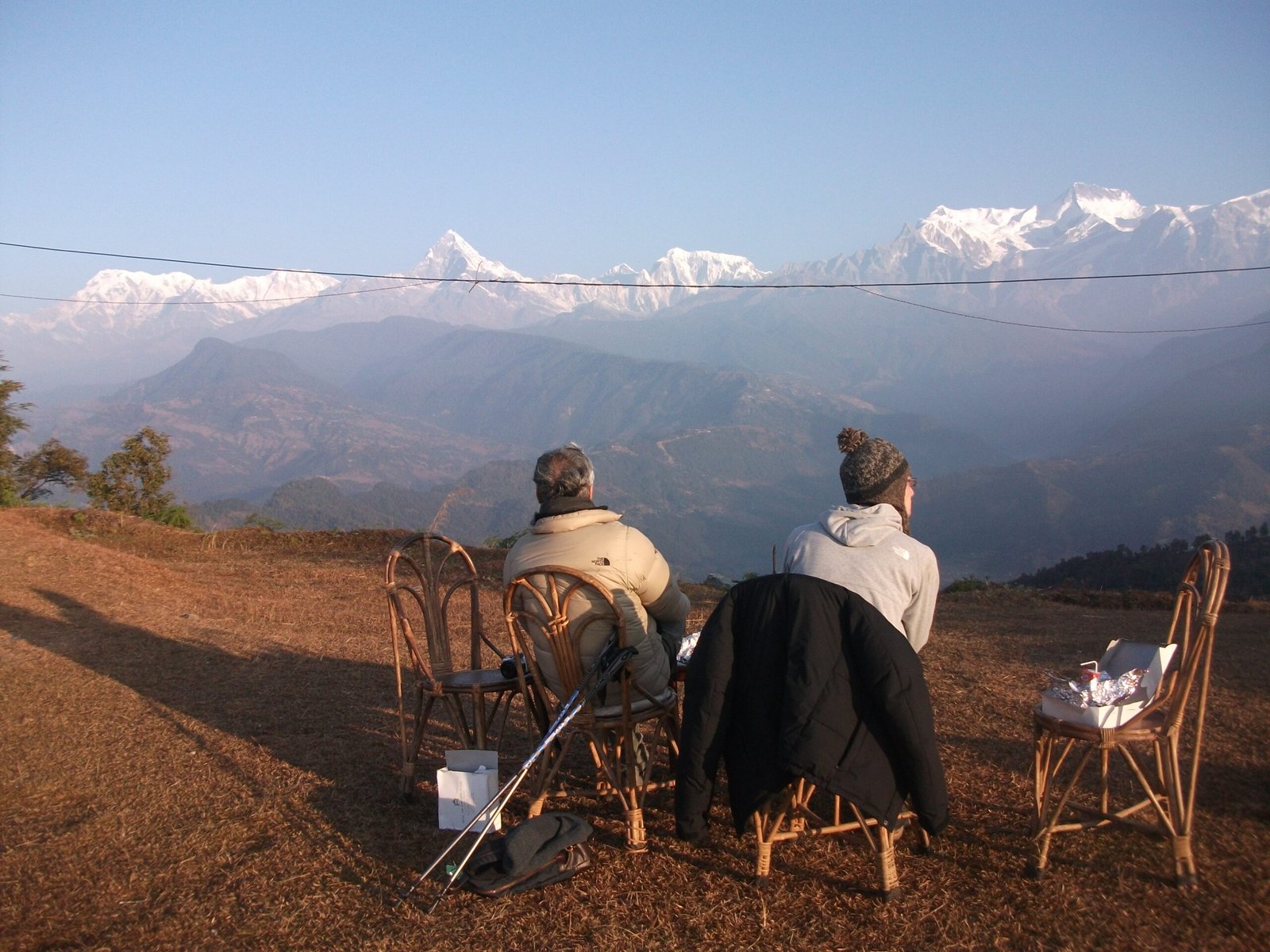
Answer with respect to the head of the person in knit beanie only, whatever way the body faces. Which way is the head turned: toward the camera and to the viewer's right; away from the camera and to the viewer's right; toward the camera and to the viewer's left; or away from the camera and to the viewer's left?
away from the camera and to the viewer's right

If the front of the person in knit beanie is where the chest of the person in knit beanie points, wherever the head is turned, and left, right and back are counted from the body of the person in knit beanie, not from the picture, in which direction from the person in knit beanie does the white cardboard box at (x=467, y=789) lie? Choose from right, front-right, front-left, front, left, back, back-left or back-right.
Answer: back-left

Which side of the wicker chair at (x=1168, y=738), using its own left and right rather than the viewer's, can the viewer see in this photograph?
left

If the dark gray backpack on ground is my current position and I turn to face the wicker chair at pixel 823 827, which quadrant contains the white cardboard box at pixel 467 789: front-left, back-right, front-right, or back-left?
back-left

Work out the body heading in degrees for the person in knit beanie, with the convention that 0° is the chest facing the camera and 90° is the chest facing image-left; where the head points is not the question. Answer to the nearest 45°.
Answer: approximately 225°

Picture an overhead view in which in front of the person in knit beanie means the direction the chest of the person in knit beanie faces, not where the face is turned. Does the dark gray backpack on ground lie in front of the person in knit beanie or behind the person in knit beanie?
behind
